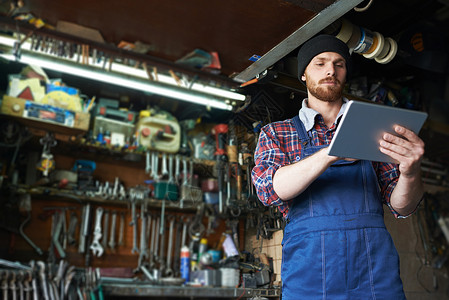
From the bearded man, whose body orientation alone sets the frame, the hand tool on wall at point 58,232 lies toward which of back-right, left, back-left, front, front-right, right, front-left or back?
back-right

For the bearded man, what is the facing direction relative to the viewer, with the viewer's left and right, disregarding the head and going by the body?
facing the viewer

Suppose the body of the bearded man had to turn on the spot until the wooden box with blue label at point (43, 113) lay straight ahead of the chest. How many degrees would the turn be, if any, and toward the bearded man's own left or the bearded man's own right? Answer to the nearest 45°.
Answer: approximately 135° to the bearded man's own right

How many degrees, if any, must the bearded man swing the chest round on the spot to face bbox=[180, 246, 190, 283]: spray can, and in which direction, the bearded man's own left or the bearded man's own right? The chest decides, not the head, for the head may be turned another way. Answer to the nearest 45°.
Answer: approximately 135° to the bearded man's own right

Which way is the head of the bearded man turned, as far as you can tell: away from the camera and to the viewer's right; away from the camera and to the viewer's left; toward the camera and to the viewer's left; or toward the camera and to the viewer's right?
toward the camera and to the viewer's right

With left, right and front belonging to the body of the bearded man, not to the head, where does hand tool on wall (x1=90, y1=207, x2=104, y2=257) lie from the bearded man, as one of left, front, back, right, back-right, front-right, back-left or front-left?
back-right

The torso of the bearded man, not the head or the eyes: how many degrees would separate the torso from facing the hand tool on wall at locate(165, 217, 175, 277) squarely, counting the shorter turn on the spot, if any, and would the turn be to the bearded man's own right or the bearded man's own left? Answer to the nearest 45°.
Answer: approximately 135° to the bearded man's own right

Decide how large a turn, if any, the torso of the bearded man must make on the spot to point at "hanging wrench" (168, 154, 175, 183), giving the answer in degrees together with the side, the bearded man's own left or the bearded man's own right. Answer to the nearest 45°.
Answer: approximately 135° to the bearded man's own right
